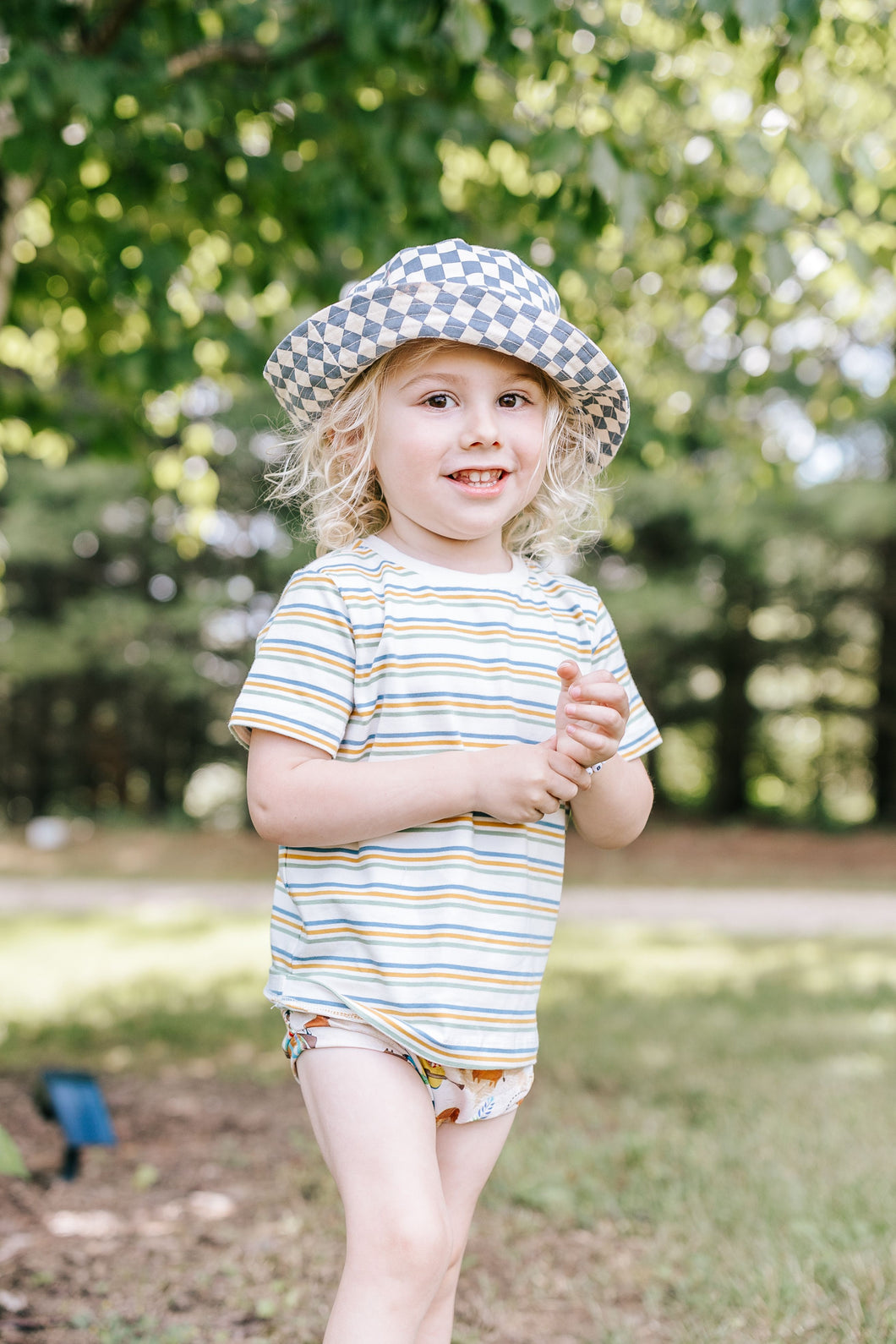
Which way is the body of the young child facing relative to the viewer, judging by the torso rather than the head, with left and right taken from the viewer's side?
facing the viewer and to the right of the viewer

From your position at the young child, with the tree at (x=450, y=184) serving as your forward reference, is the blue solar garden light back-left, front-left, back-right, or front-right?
front-left

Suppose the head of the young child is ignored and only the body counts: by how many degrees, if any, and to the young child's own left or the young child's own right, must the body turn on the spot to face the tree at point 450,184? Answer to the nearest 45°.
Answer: approximately 135° to the young child's own left

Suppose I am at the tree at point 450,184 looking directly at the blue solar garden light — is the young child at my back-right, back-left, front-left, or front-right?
front-left

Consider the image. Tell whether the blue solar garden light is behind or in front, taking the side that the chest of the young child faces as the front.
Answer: behind

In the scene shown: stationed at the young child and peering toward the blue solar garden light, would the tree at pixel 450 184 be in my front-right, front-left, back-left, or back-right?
front-right
